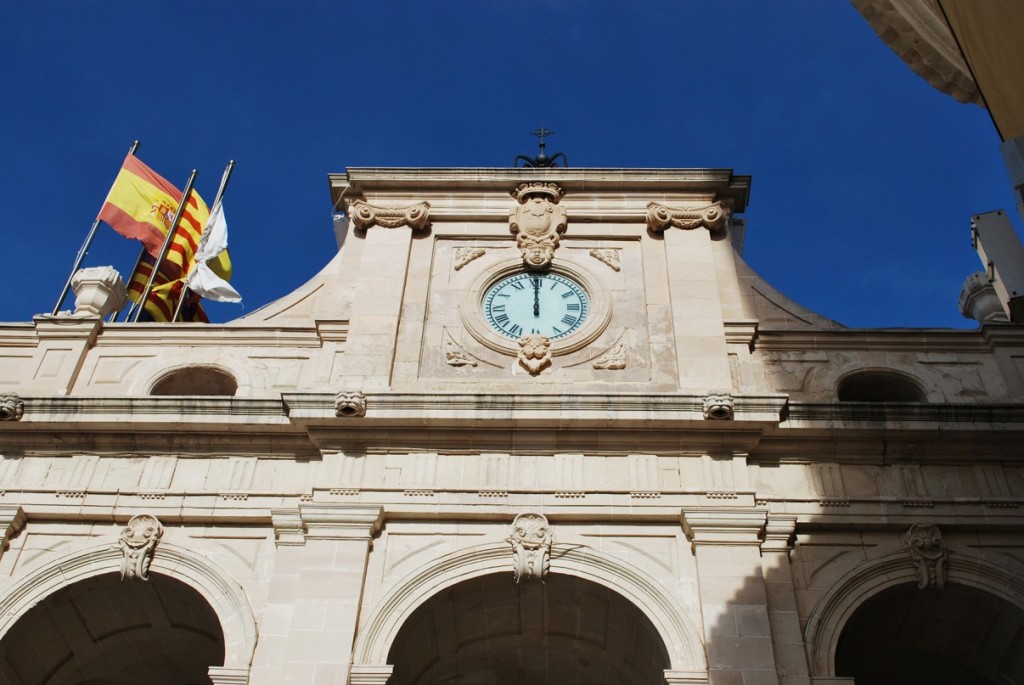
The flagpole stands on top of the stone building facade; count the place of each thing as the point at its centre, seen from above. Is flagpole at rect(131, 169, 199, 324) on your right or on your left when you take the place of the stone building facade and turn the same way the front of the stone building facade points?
on your right

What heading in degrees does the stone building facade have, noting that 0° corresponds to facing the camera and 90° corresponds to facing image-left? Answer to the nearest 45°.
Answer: approximately 0°

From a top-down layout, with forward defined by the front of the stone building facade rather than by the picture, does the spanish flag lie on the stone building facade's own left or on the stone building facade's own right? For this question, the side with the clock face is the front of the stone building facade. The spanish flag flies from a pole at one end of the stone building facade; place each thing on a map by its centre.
on the stone building facade's own right
